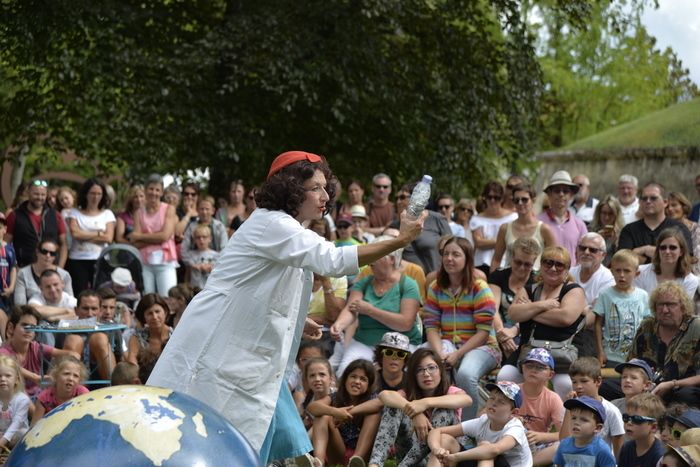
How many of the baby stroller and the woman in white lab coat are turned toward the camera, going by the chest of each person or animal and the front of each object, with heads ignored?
1

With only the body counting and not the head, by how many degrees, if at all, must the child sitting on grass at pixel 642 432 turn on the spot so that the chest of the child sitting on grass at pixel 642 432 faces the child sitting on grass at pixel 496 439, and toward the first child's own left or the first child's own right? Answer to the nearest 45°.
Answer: approximately 45° to the first child's own right

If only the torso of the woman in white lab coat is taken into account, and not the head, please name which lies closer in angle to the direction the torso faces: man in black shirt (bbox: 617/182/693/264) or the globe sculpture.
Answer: the man in black shirt

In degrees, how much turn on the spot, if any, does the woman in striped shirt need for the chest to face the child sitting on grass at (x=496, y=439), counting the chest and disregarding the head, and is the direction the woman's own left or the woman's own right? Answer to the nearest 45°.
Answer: approximately 45° to the woman's own left

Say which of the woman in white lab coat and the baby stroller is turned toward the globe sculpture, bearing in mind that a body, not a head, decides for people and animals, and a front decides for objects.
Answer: the baby stroller

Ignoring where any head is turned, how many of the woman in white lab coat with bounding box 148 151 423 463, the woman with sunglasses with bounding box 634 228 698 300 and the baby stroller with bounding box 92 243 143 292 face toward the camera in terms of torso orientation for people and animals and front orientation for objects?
2

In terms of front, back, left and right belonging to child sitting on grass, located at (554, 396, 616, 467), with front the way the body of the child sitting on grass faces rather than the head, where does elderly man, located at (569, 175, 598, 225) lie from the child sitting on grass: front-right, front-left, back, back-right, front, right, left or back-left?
back-right
